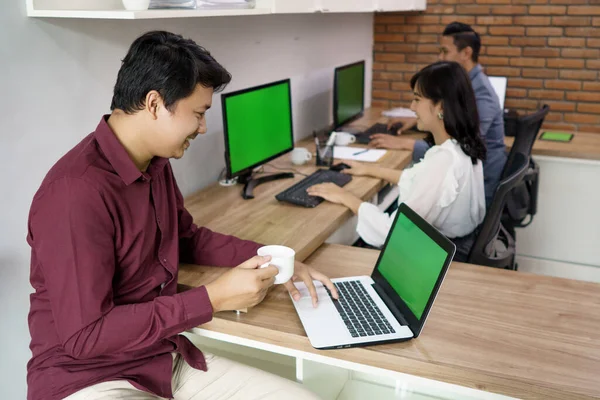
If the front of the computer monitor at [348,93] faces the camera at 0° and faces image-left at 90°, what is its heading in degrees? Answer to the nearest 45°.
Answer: approximately 315°

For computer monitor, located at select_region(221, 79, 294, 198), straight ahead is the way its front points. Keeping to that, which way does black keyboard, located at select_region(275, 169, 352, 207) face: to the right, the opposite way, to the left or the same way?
the same way

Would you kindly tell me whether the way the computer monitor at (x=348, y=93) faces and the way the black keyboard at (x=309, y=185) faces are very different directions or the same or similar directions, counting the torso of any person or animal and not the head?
same or similar directions

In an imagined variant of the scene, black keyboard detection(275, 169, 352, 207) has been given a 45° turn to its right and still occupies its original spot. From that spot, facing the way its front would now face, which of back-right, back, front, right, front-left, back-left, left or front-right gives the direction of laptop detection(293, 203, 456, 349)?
front

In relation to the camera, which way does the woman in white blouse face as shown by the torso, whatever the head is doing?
to the viewer's left

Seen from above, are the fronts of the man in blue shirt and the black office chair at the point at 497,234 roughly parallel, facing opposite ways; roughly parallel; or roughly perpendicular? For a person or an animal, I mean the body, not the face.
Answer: roughly parallel

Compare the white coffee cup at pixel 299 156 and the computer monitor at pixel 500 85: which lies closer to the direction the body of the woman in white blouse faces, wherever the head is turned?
the white coffee cup

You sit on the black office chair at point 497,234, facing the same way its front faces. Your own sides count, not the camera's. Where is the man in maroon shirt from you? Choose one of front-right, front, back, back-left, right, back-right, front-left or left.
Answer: front-left

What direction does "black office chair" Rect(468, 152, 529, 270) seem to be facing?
to the viewer's left

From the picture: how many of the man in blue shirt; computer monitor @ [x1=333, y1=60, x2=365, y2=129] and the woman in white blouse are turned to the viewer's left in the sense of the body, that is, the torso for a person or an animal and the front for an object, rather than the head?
2

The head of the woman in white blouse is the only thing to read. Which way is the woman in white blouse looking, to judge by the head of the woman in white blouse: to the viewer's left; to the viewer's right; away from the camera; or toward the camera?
to the viewer's left

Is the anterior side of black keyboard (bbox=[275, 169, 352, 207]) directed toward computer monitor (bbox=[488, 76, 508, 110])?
no

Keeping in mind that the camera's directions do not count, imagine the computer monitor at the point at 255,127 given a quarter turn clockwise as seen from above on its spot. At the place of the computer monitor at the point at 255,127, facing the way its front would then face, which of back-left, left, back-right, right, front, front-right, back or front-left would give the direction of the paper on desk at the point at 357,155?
back

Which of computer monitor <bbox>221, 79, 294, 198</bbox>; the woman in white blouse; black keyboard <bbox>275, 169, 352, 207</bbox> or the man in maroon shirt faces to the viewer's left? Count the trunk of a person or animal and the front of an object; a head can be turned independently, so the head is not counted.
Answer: the woman in white blouse

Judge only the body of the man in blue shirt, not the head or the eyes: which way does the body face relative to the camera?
to the viewer's left

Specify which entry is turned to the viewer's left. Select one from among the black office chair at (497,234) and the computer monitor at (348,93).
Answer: the black office chair
